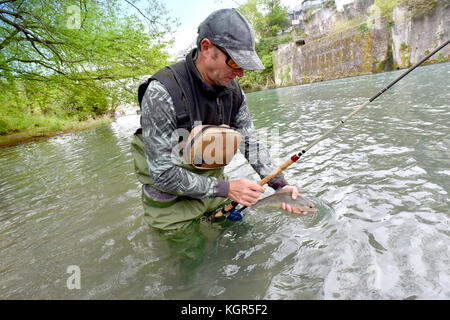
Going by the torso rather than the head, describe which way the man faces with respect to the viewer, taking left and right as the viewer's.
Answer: facing the viewer and to the right of the viewer

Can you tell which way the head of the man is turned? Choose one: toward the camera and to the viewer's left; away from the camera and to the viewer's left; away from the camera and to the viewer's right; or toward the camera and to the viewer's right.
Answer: toward the camera and to the viewer's right
